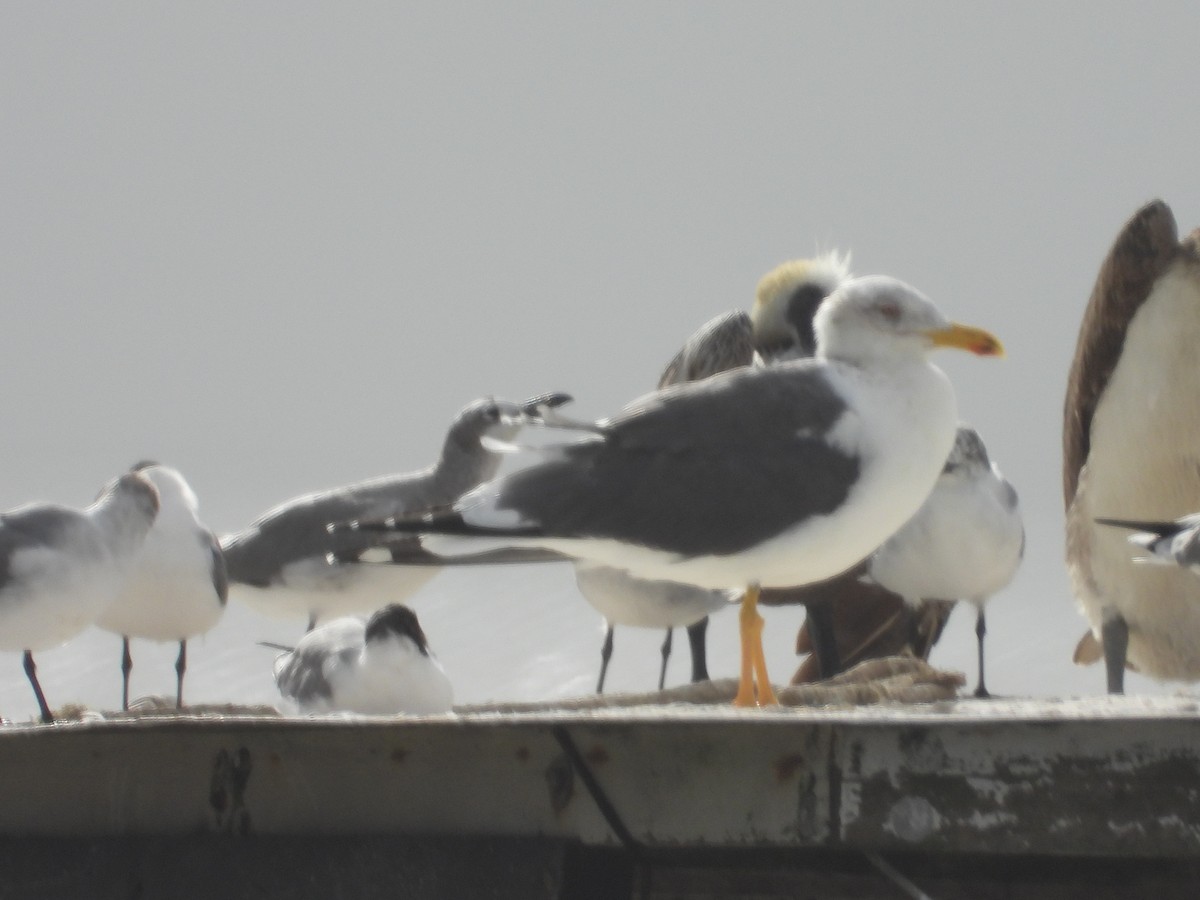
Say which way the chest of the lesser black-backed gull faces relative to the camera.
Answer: to the viewer's right

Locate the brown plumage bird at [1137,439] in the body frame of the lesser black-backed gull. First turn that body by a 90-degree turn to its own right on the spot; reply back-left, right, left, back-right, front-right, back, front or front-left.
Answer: back-left

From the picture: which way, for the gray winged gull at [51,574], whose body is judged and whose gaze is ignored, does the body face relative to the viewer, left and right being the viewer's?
facing to the right of the viewer

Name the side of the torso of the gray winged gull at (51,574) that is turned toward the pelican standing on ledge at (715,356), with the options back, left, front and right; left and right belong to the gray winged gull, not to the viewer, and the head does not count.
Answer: front

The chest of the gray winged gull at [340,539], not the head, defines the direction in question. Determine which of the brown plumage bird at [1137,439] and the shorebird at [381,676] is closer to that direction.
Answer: the brown plumage bird

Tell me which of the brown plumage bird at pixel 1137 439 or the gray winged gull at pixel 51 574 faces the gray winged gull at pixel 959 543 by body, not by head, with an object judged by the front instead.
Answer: the gray winged gull at pixel 51 574

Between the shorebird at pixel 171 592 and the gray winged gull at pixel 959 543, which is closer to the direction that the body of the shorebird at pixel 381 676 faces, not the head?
the gray winged gull

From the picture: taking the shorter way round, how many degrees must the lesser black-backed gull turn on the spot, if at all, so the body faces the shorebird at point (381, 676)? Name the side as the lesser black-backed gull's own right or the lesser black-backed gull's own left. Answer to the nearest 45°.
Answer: approximately 135° to the lesser black-backed gull's own left

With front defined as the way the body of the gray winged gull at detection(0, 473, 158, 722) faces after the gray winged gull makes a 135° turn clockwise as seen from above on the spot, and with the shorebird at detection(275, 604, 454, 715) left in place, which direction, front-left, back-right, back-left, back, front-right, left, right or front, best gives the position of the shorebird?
left

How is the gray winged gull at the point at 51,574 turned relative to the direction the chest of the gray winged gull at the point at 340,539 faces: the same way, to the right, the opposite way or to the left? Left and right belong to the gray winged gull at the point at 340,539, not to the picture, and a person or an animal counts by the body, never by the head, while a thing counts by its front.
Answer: the same way

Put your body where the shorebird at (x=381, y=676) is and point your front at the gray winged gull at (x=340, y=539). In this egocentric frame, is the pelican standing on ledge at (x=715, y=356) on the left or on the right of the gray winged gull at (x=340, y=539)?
right

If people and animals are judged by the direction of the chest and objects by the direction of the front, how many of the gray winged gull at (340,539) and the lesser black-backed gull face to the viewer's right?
2

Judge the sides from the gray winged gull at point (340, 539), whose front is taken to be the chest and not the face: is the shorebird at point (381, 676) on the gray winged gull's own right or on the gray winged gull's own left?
on the gray winged gull's own right

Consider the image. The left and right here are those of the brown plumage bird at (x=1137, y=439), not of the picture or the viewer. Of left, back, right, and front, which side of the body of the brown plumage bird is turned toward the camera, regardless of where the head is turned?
front

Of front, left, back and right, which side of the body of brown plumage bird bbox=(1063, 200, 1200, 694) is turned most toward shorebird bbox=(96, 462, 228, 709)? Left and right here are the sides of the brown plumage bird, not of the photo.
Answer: right

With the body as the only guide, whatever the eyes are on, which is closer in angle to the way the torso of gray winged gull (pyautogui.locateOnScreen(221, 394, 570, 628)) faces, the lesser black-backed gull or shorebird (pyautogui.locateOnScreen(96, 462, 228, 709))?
the lesser black-backed gull

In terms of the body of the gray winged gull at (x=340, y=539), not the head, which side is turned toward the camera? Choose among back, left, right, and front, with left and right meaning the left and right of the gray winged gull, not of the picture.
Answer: right

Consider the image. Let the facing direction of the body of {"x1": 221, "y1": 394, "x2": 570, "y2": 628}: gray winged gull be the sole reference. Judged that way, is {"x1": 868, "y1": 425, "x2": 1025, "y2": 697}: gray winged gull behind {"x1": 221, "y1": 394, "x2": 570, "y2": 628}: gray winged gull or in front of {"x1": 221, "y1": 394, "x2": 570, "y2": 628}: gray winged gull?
in front
